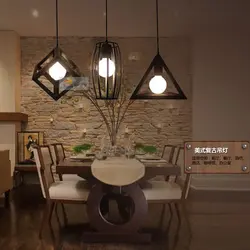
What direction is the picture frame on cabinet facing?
toward the camera

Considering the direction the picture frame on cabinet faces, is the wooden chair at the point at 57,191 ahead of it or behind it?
ahead

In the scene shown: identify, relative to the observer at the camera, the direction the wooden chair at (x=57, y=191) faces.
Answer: facing to the right of the viewer

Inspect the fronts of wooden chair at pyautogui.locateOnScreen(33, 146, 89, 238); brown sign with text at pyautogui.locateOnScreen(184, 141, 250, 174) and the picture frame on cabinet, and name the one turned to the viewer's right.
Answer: the wooden chair

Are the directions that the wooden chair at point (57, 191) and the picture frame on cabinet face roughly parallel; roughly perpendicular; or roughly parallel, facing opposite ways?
roughly perpendicular
